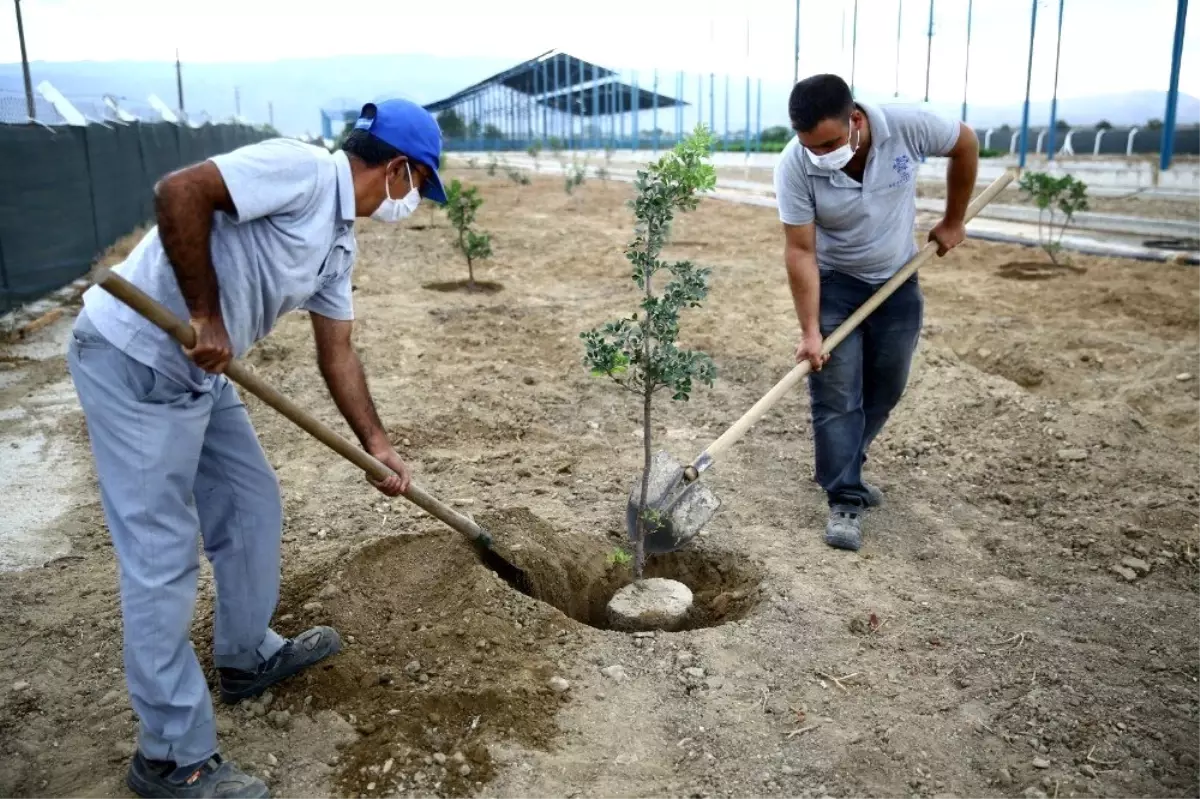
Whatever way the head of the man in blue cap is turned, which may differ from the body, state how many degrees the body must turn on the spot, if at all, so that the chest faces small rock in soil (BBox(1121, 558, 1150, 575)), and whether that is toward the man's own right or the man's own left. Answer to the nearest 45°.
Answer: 0° — they already face it

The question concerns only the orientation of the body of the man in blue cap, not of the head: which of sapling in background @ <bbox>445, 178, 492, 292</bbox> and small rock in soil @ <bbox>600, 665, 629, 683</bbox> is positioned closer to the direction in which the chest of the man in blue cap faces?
the small rock in soil

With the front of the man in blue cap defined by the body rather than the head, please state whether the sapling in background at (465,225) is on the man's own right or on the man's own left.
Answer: on the man's own left

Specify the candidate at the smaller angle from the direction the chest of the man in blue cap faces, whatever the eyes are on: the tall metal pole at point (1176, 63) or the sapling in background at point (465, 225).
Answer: the tall metal pole

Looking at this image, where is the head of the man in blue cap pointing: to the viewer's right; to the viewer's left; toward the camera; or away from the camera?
to the viewer's right

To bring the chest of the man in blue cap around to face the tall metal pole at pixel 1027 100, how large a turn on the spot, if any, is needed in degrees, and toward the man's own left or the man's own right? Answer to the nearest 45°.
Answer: approximately 45° to the man's own left

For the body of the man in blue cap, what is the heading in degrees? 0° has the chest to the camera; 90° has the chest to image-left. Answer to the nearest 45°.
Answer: approximately 270°

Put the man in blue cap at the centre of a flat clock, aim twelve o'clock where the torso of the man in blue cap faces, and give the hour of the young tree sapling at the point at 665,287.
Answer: The young tree sapling is roughly at 11 o'clock from the man in blue cap.
